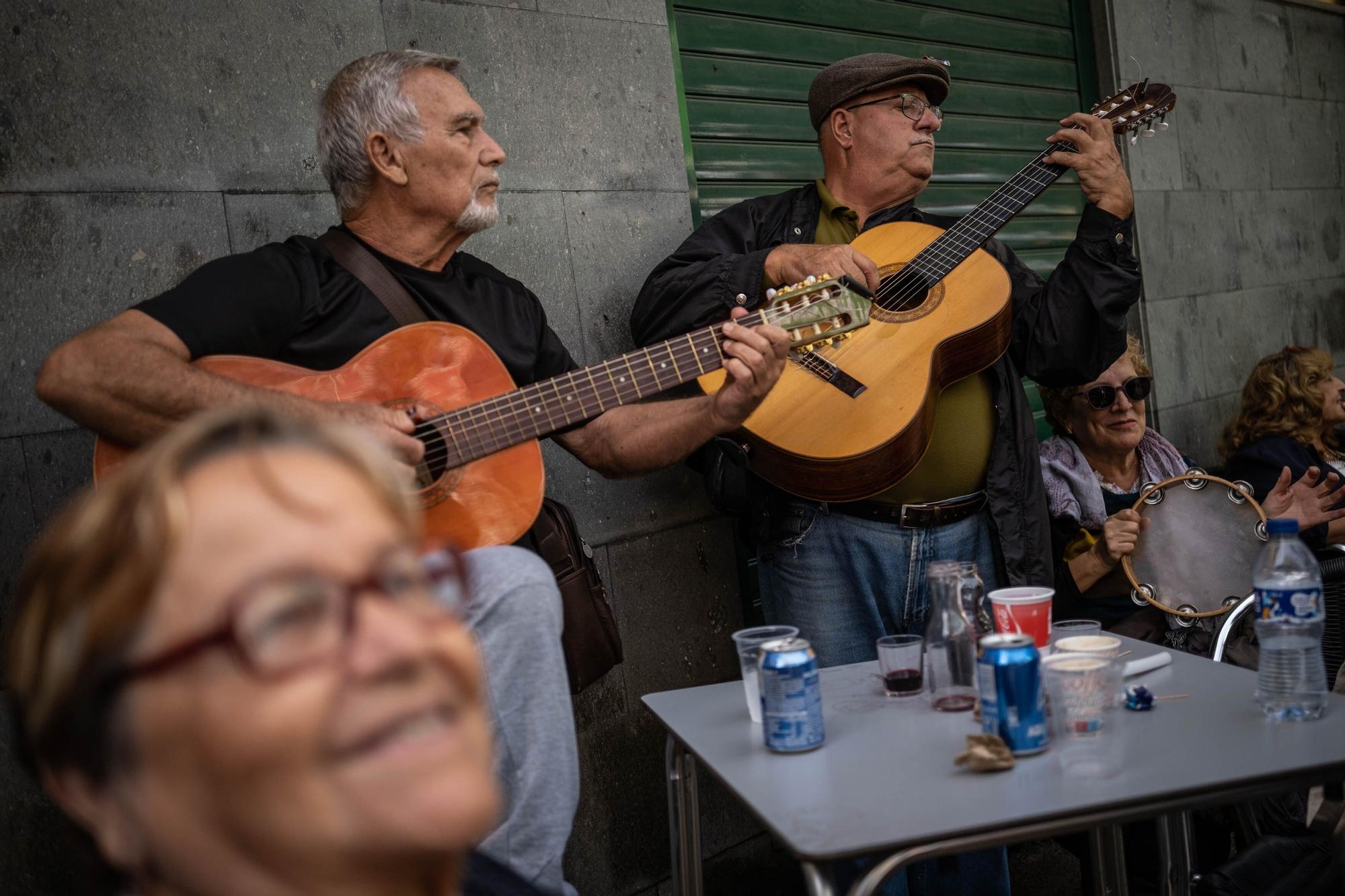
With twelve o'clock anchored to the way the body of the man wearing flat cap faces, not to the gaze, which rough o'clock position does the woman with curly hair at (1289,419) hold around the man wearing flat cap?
The woman with curly hair is roughly at 9 o'clock from the man wearing flat cap.

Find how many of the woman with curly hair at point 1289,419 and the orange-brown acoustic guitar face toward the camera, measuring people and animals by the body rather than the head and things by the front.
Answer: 1

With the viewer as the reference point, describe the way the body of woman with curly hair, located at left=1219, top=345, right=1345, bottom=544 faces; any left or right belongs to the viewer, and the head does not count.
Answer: facing to the right of the viewer

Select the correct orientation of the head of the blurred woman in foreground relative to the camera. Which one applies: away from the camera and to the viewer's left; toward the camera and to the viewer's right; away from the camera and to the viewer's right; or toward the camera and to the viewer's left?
toward the camera and to the viewer's right

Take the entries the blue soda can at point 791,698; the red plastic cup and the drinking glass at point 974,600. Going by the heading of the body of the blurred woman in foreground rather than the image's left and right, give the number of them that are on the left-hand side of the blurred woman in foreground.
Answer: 3

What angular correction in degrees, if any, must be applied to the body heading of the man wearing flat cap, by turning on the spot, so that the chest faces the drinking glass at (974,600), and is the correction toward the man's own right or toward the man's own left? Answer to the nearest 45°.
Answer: approximately 45° to the man's own right

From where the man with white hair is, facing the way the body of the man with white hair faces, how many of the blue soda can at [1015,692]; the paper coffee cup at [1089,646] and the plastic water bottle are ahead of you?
3

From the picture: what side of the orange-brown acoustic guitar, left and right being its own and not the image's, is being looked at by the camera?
front

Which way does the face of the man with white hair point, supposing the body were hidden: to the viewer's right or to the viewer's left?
to the viewer's right

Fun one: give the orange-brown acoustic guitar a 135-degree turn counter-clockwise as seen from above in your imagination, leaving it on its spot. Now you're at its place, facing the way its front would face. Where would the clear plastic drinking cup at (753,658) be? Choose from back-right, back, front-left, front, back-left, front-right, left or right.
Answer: right
